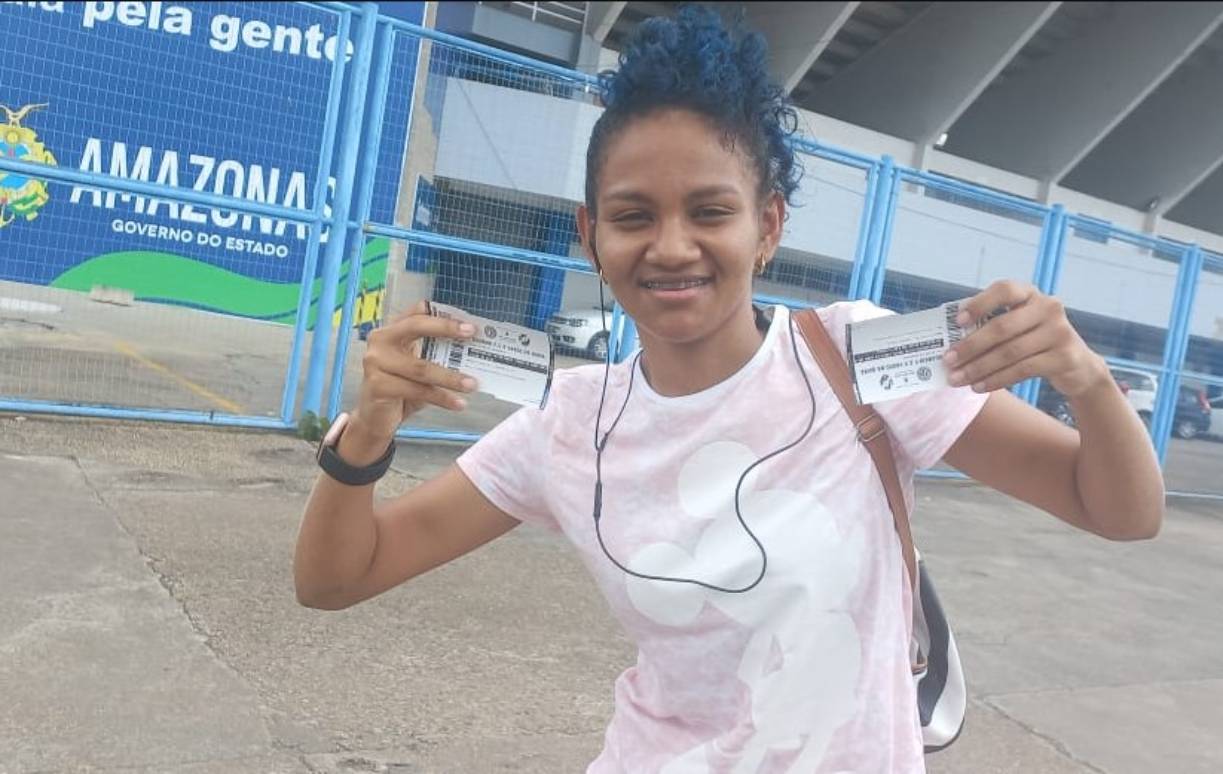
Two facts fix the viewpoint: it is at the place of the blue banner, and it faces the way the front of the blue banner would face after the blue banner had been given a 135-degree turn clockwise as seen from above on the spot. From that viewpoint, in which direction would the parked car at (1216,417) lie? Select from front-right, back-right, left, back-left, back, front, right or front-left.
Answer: back-right

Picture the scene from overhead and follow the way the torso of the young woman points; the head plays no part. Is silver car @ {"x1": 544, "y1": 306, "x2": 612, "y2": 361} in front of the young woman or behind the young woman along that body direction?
behind

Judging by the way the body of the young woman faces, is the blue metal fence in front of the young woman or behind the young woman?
behind

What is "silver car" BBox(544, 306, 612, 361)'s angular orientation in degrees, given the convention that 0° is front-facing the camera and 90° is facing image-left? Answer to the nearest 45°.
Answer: approximately 45°

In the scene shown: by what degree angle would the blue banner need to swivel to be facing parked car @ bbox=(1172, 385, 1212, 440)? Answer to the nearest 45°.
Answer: approximately 90° to its left

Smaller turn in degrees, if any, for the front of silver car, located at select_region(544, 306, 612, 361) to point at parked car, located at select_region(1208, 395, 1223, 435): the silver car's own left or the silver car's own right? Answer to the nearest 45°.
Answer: approximately 180°

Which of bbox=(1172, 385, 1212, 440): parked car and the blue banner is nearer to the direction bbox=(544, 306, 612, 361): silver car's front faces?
the blue banner

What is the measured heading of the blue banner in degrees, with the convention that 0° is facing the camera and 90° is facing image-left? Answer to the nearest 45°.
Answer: approximately 0°

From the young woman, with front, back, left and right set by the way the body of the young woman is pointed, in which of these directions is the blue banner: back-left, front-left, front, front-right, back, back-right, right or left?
back-right
